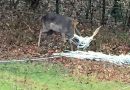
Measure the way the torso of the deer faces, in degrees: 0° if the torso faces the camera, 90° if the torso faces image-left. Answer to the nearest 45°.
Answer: approximately 270°
